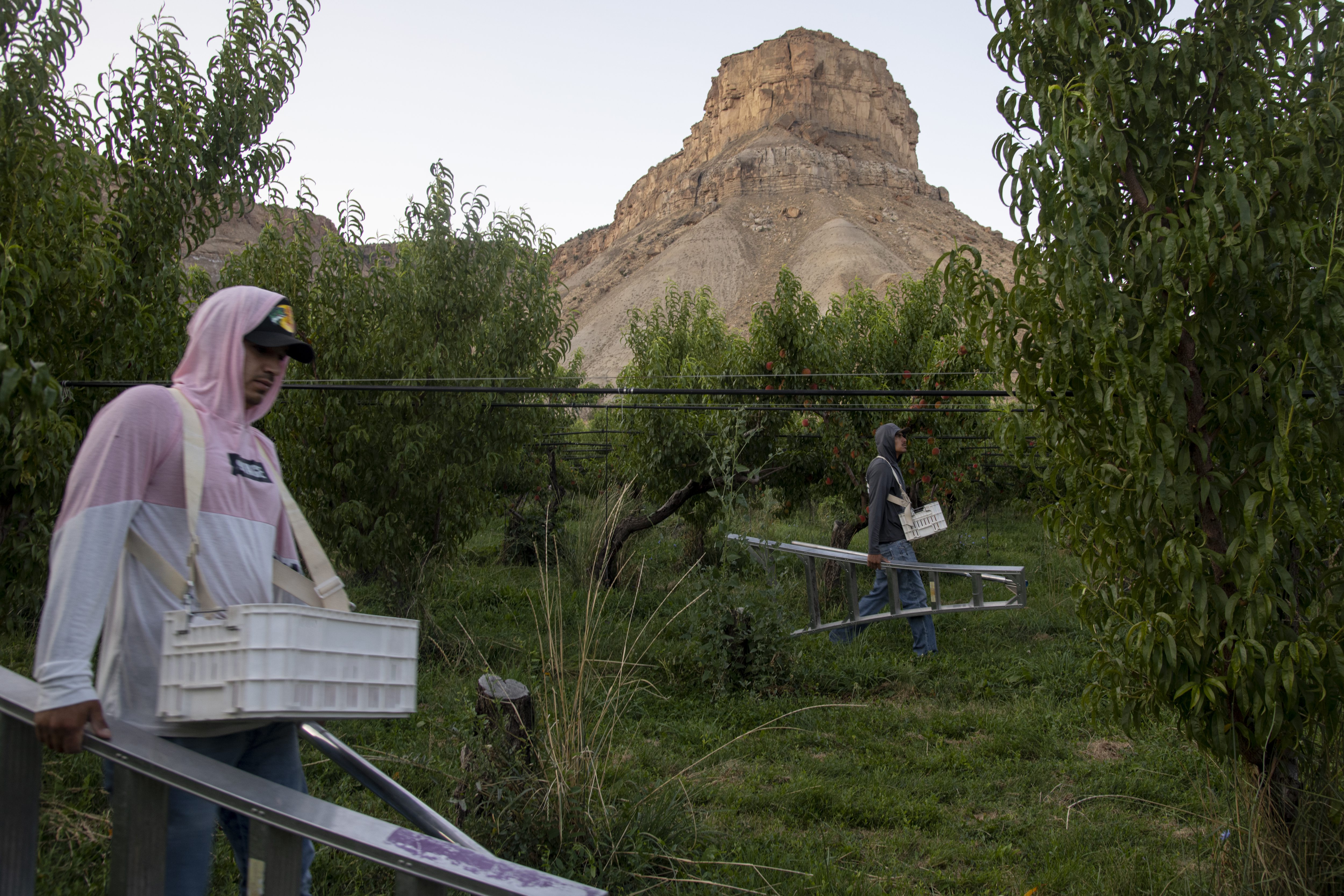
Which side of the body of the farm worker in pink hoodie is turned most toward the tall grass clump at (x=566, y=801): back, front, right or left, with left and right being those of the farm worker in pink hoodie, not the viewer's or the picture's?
left

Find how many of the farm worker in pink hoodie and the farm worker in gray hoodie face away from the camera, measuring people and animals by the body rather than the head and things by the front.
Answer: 0

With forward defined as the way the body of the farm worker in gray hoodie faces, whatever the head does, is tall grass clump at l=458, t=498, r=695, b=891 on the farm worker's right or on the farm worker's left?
on the farm worker's right

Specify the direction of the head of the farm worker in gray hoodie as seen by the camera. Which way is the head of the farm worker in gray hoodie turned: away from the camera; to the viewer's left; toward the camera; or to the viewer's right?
to the viewer's right

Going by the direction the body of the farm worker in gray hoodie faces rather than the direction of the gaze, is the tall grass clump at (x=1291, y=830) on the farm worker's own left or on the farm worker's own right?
on the farm worker's own right

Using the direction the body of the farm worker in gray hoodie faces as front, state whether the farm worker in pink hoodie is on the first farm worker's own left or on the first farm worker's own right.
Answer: on the first farm worker's own right

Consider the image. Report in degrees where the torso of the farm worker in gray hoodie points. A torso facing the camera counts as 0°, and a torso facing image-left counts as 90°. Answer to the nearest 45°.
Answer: approximately 270°

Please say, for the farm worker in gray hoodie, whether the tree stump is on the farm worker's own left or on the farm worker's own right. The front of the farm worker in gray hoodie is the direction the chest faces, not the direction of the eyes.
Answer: on the farm worker's own right

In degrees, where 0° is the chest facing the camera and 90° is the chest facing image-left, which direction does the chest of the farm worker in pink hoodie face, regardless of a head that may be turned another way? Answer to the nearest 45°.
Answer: approximately 315°
